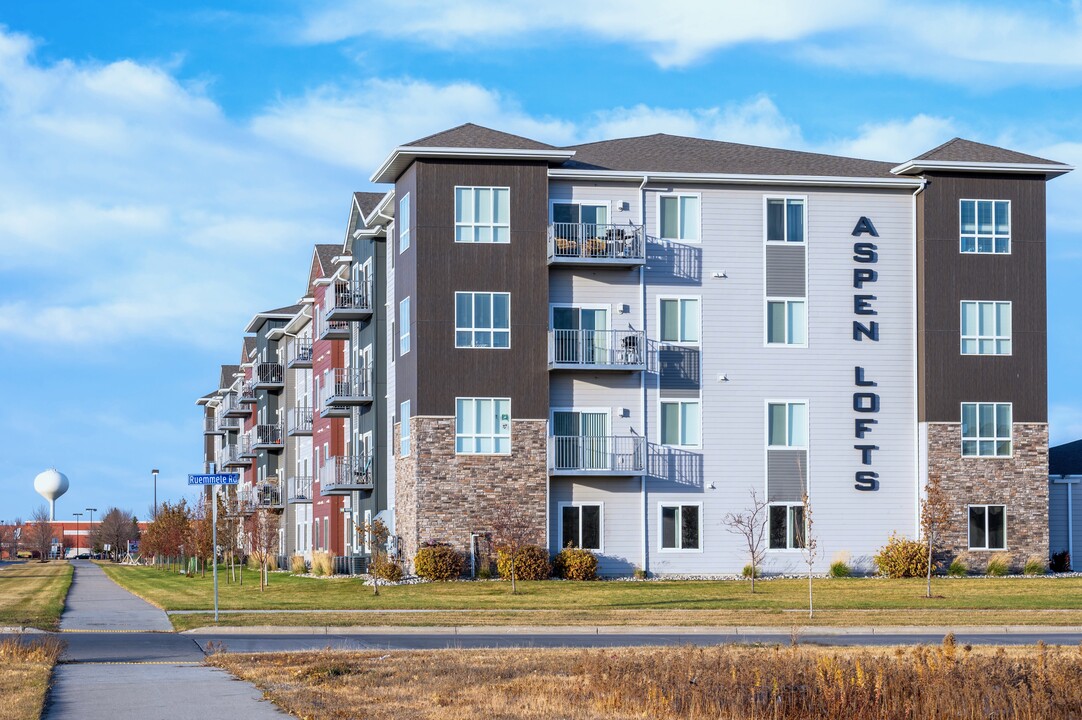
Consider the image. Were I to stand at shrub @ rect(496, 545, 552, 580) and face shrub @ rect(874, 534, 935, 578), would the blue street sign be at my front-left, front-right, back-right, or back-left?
back-right

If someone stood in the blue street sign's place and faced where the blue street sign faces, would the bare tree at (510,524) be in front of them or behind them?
behind

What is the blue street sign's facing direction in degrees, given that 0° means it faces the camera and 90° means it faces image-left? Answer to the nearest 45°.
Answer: approximately 0°

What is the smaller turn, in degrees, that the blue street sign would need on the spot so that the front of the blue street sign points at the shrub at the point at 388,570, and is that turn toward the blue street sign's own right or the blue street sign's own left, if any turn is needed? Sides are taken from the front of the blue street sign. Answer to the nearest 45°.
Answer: approximately 180°

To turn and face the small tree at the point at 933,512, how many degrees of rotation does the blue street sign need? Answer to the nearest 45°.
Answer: approximately 135° to its left
